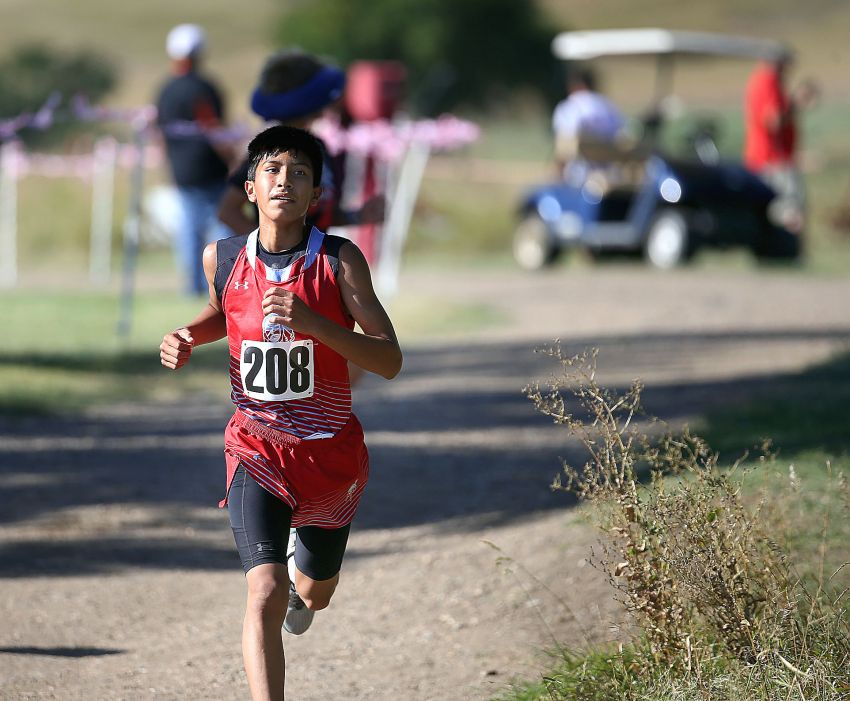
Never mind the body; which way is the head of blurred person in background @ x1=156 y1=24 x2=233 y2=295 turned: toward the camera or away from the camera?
away from the camera

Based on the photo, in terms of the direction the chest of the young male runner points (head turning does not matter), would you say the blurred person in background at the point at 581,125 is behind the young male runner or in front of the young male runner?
behind

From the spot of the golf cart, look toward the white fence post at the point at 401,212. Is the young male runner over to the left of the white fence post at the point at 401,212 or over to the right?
left

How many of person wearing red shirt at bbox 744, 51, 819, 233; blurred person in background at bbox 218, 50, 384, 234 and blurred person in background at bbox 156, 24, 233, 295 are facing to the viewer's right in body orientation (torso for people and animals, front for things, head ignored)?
2

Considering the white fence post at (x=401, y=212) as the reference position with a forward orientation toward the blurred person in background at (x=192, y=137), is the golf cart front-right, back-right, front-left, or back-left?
back-right

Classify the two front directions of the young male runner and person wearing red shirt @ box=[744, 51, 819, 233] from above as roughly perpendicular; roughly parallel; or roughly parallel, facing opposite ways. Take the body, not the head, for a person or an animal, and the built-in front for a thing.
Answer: roughly perpendicular
